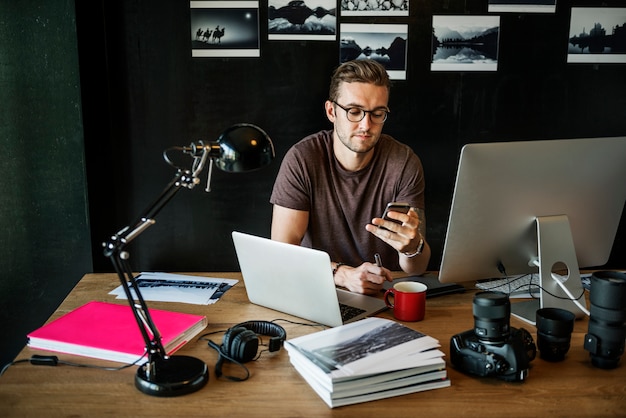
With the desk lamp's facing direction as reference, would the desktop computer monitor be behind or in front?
in front

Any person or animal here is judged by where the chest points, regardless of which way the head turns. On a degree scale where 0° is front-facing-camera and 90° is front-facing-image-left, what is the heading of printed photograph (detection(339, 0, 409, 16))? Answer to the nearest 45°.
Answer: approximately 0°

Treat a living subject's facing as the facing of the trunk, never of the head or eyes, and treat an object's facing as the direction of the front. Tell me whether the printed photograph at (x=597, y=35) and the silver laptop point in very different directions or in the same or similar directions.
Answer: very different directions

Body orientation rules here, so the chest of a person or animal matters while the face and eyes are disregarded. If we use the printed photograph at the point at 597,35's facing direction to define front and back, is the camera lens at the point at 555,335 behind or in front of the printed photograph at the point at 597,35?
in front

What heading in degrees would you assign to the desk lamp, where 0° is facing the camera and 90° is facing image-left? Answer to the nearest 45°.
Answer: approximately 270°

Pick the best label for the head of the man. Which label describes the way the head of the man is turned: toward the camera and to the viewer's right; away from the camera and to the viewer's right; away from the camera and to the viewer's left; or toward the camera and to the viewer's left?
toward the camera and to the viewer's right

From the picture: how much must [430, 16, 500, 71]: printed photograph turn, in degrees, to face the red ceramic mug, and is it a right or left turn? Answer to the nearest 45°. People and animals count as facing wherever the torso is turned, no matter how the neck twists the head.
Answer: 0° — it already faces it

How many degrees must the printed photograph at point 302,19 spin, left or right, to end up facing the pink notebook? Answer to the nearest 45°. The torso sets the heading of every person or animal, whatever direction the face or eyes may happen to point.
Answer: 0° — it already faces it

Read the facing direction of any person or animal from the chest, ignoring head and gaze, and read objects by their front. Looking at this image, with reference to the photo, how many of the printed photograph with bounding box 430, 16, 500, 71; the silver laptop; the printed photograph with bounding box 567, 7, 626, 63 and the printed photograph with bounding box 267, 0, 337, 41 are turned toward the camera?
3

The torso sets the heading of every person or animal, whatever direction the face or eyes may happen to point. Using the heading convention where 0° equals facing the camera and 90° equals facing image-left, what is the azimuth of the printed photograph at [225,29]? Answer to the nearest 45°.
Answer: approximately 0°

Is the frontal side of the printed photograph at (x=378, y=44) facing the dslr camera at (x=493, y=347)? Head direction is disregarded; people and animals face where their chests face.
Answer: yes

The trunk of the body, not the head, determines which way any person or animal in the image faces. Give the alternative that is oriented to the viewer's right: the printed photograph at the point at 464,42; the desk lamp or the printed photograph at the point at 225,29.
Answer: the desk lamp
